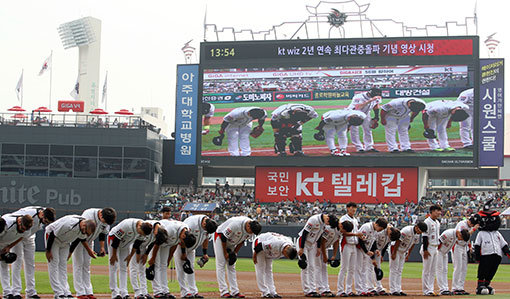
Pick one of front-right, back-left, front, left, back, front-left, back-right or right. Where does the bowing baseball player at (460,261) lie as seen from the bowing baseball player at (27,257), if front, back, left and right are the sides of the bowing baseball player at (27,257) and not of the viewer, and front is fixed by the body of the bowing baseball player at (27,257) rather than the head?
front-left

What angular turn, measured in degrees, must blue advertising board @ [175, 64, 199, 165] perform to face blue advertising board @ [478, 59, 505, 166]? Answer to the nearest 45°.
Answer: approximately 90° to its left

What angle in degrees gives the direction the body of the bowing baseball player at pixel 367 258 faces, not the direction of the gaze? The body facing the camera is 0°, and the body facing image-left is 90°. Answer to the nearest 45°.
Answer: approximately 315°

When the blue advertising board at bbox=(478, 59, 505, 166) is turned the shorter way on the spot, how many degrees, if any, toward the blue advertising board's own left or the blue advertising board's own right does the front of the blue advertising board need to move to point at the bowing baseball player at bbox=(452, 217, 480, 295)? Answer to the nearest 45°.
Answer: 0° — it already faces them

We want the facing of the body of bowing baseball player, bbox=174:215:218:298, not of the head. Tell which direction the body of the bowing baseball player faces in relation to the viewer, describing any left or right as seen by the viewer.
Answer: facing the viewer and to the right of the viewer
